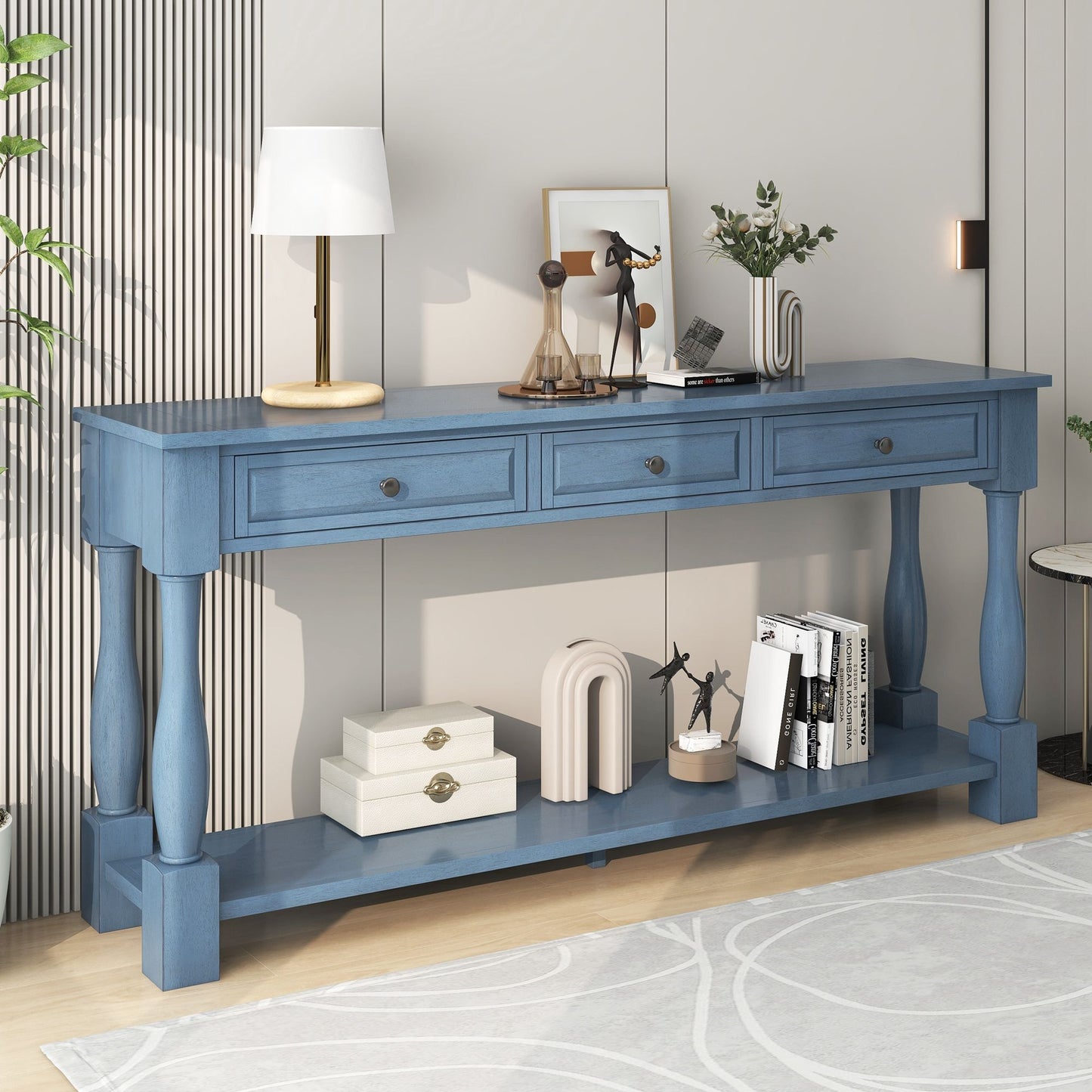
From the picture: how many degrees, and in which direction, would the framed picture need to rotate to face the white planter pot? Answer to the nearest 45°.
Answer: approximately 45° to its right

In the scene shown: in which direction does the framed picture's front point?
toward the camera

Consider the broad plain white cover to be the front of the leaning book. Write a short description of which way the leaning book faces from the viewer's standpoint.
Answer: facing the viewer and to the left of the viewer

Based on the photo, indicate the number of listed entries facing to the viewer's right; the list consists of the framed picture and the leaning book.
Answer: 0

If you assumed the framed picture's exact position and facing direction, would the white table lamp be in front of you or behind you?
in front
